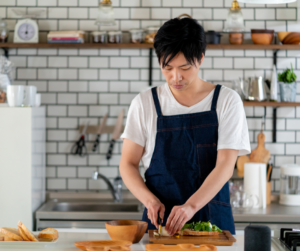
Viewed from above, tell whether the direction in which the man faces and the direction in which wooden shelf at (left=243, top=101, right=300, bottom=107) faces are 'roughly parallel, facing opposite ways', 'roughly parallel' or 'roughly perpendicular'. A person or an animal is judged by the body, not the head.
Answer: roughly parallel

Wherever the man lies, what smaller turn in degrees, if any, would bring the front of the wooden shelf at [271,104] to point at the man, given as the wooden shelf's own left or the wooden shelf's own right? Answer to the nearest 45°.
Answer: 0° — it already faces them

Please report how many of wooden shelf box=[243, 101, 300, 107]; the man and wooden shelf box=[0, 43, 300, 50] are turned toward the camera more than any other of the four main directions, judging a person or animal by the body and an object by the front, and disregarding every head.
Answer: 3

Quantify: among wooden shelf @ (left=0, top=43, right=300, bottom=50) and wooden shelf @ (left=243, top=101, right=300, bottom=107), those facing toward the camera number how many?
2

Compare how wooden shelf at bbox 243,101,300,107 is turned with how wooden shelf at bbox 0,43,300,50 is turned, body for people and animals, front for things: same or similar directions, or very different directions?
same or similar directions

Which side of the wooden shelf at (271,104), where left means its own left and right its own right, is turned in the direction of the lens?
front

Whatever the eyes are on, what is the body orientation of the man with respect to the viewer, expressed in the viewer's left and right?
facing the viewer
